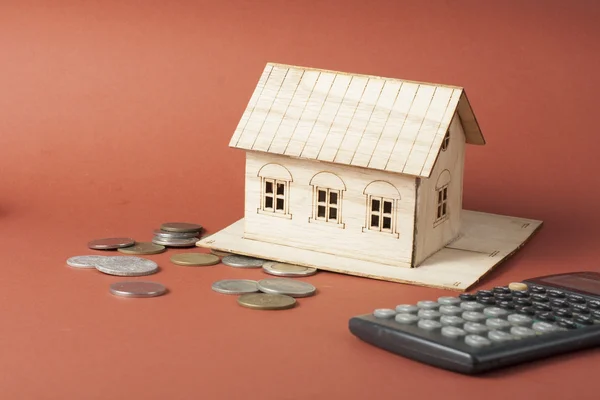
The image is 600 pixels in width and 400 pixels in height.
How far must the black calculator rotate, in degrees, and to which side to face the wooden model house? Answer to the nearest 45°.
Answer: approximately 90° to its right

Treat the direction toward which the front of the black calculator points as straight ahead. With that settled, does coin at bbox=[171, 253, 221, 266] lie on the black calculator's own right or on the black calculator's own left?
on the black calculator's own right

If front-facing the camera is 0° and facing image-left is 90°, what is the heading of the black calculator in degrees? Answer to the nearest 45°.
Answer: approximately 45°

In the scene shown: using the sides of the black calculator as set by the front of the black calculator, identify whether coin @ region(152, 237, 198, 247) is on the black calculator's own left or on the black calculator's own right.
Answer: on the black calculator's own right
